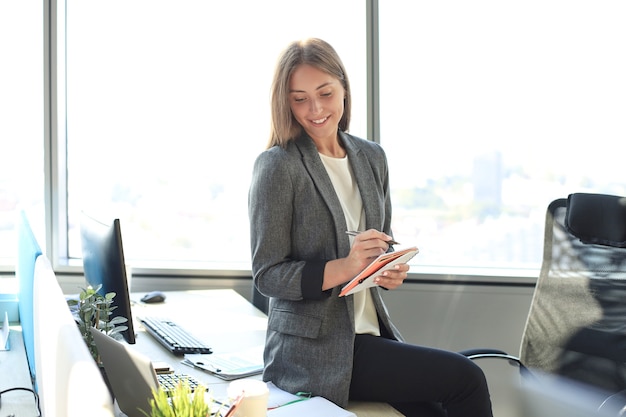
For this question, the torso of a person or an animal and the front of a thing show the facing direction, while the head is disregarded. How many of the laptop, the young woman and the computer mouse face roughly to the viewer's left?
1

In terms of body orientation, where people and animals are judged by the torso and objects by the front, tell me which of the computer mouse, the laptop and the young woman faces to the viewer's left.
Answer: the computer mouse

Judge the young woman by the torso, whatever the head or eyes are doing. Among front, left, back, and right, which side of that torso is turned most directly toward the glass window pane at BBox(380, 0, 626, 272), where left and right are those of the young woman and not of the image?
left

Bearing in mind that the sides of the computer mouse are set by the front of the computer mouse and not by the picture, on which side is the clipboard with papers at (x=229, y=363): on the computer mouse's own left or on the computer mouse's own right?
on the computer mouse's own left

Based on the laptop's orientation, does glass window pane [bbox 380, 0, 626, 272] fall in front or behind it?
in front

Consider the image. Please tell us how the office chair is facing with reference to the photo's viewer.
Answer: facing the viewer and to the left of the viewer

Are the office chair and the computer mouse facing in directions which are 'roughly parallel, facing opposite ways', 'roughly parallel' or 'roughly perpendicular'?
roughly parallel

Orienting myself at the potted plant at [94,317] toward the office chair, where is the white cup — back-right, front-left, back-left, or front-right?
front-right

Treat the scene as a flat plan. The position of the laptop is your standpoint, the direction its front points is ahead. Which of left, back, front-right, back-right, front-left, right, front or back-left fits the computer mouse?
front-left

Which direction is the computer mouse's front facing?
to the viewer's left

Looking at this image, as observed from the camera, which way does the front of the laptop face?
facing away from the viewer and to the right of the viewer

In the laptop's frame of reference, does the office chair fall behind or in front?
in front

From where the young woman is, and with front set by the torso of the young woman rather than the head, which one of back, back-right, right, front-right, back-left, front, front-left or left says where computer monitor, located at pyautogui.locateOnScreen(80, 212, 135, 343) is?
back-right

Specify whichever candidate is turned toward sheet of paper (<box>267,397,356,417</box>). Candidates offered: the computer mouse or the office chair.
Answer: the office chair

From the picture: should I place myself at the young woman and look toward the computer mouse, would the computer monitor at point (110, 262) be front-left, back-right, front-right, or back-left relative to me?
front-left
